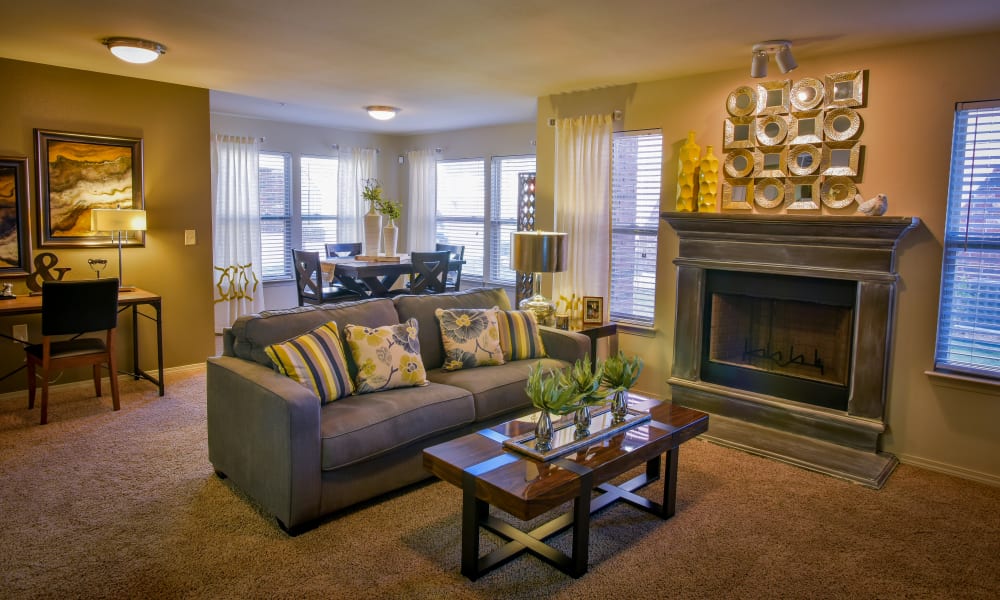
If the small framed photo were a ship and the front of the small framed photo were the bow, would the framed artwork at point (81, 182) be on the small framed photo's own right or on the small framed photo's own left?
on the small framed photo's own right

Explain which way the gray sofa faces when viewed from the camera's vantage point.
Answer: facing the viewer and to the right of the viewer

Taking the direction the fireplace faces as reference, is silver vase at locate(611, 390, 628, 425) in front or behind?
in front

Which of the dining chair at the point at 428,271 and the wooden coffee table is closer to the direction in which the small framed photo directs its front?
the wooden coffee table

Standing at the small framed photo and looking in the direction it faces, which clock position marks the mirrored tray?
The mirrored tray is roughly at 12 o'clock from the small framed photo.

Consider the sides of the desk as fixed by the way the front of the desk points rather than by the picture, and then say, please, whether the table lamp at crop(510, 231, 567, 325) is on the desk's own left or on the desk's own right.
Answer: on the desk's own left

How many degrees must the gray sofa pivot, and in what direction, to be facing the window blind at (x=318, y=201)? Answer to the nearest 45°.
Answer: approximately 135° to its left

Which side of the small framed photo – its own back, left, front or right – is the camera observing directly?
front

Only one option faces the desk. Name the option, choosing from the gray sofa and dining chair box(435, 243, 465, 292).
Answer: the dining chair

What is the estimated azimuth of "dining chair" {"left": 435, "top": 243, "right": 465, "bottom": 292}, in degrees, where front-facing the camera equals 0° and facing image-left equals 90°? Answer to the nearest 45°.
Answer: approximately 45°
